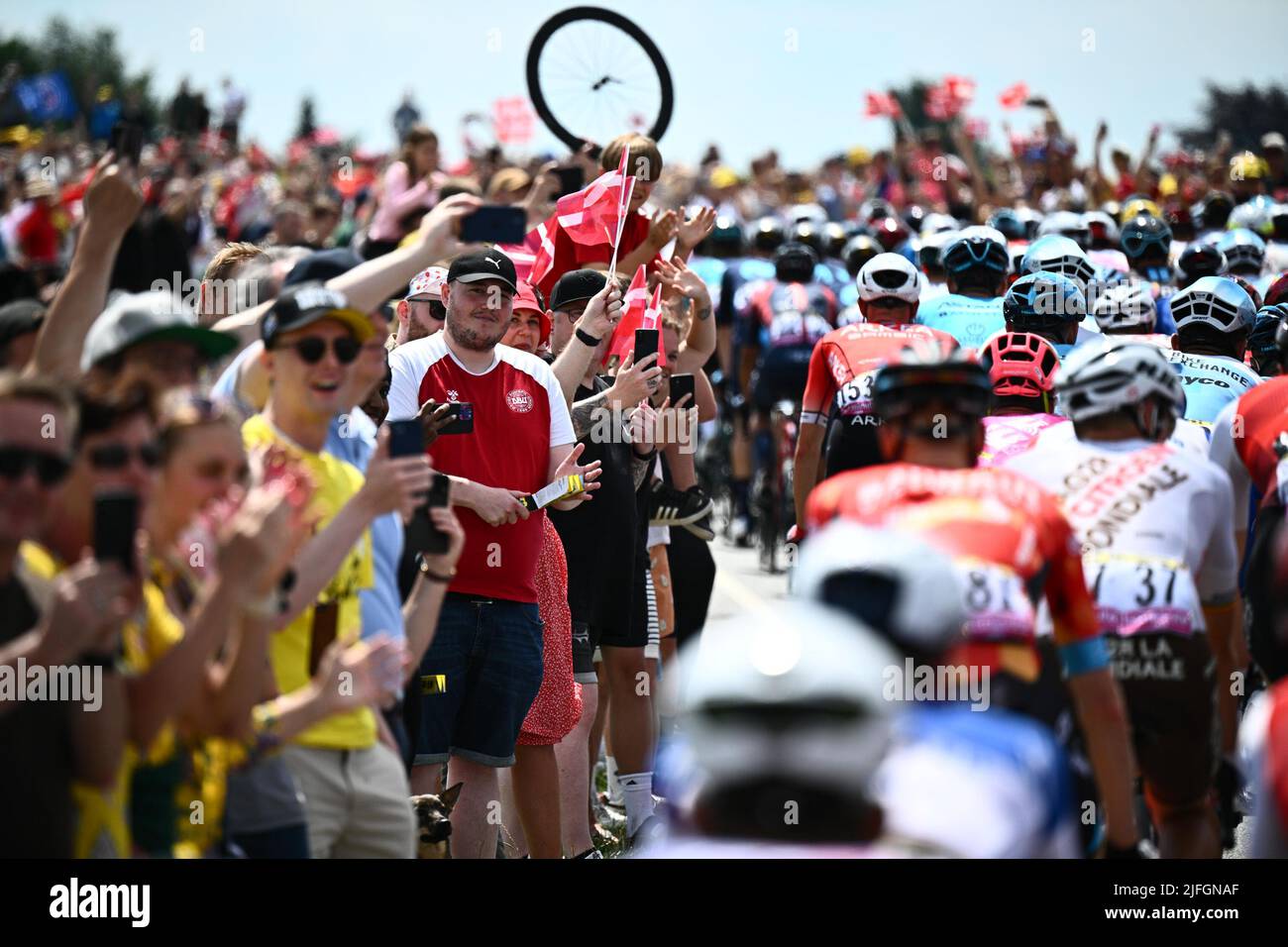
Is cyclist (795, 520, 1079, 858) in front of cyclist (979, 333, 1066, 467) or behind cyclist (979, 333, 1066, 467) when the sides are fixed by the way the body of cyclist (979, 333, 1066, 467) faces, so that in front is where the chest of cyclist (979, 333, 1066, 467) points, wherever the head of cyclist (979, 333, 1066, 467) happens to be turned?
behind

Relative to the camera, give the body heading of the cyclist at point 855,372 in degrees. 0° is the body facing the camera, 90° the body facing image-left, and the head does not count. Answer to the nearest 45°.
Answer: approximately 180°

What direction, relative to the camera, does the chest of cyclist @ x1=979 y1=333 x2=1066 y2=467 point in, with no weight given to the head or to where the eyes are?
away from the camera

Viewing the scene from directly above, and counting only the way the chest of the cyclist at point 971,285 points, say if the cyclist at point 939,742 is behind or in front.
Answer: behind

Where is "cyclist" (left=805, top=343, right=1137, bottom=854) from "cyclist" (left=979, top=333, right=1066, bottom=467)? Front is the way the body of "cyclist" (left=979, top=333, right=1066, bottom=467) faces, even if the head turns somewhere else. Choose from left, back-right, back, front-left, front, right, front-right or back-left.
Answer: back

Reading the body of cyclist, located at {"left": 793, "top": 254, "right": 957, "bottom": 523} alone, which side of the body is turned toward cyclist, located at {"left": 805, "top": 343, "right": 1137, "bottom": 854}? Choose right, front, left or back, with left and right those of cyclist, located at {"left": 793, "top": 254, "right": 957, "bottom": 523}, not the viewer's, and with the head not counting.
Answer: back

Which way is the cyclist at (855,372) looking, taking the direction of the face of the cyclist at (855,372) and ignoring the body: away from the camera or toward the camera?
away from the camera

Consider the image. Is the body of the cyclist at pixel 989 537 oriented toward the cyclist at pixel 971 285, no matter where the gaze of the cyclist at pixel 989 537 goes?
yes

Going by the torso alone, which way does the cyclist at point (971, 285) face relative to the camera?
away from the camera

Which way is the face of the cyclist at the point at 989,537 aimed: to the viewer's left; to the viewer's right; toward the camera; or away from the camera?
away from the camera

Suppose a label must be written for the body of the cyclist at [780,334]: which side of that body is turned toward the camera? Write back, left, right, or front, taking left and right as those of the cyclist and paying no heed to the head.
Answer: back

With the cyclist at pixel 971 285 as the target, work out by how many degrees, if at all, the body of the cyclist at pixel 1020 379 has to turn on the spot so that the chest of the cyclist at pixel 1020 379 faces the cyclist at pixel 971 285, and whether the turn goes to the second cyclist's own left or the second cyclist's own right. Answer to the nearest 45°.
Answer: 0° — they already face them
